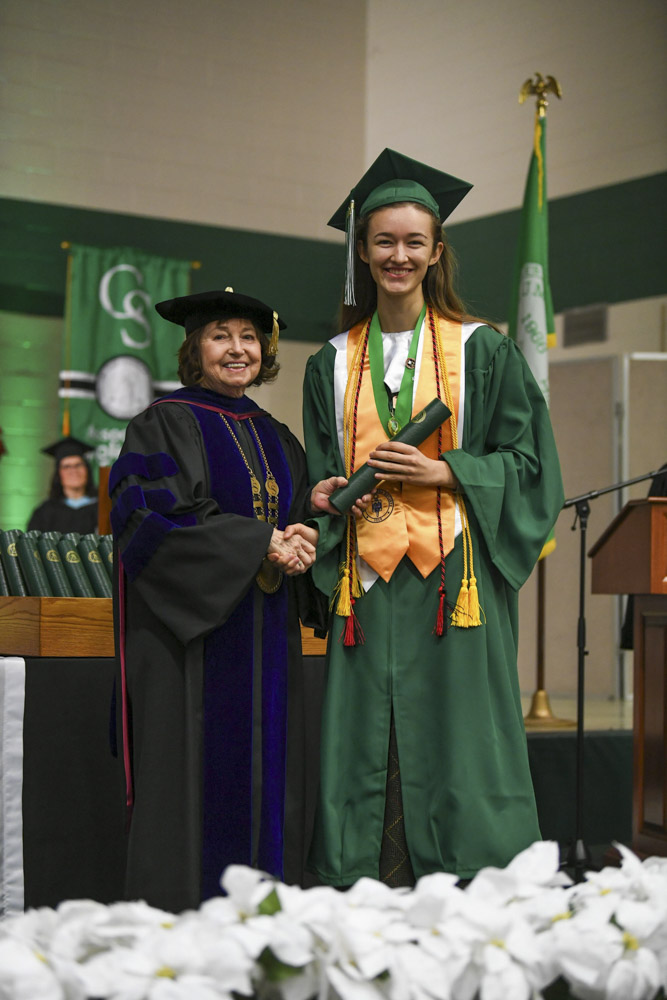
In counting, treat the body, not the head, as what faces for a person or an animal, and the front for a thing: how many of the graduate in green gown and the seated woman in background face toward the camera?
2

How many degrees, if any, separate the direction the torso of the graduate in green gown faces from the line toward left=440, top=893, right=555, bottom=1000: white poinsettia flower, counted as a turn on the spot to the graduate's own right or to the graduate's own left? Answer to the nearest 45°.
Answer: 0° — they already face it

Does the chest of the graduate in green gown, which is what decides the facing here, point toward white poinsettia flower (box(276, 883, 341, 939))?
yes

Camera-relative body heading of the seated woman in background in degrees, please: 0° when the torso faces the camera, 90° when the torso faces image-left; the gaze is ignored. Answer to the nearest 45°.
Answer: approximately 0°

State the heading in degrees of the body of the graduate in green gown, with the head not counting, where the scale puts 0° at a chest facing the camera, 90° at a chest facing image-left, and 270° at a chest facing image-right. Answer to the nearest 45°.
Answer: approximately 0°

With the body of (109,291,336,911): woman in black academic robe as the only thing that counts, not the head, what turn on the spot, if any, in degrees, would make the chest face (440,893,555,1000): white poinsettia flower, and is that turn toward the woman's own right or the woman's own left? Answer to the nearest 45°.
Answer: approximately 45° to the woman's own right
